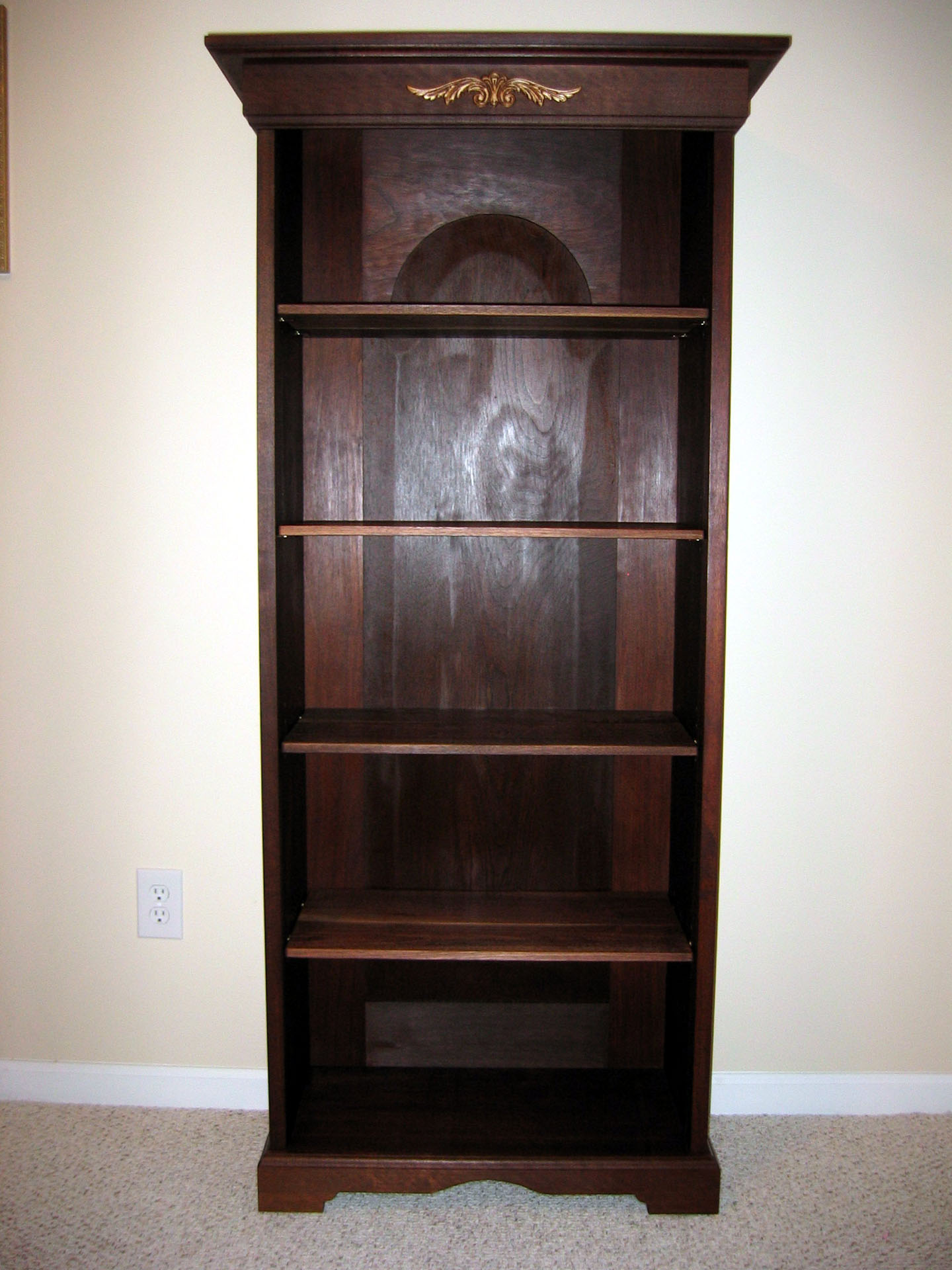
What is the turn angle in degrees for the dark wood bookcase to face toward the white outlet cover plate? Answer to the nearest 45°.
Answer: approximately 90° to its right

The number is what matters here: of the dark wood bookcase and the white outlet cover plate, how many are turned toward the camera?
2

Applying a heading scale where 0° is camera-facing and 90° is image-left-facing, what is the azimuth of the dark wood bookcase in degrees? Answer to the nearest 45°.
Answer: approximately 0°

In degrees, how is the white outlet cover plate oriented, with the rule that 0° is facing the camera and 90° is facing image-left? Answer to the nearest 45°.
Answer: approximately 0°

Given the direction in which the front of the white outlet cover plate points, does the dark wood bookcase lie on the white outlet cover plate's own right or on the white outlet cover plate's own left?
on the white outlet cover plate's own left
